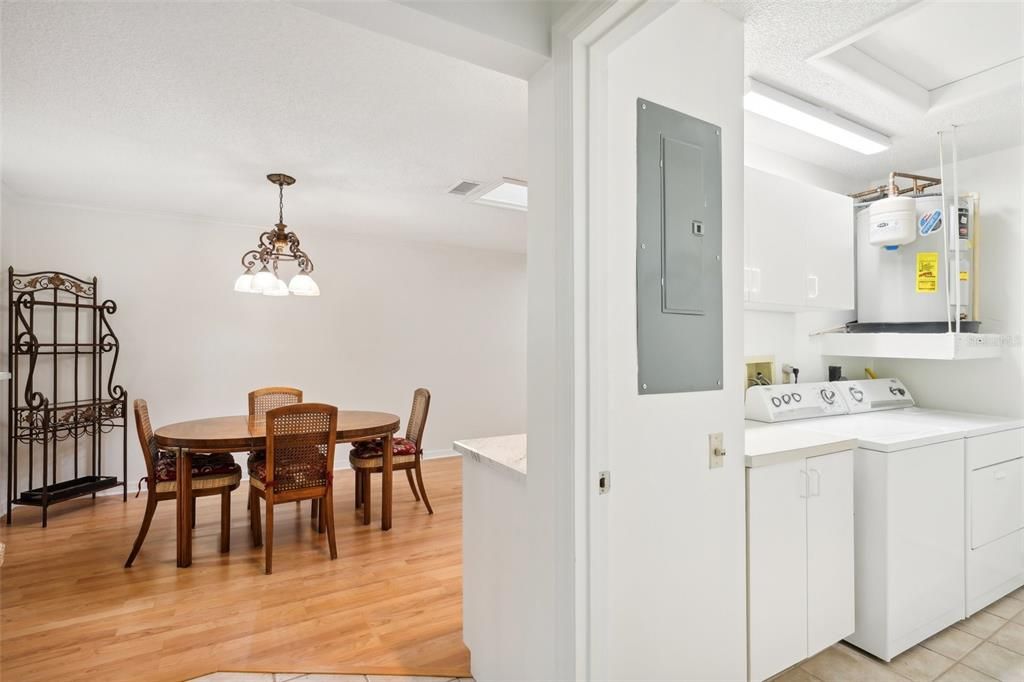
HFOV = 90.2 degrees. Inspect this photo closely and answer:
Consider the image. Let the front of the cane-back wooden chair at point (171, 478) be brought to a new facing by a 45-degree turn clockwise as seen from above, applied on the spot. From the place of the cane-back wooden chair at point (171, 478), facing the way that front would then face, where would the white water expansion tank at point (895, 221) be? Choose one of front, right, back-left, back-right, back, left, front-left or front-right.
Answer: front

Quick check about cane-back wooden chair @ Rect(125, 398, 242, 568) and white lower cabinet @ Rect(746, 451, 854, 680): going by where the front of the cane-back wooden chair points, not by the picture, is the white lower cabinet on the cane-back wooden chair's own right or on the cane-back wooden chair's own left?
on the cane-back wooden chair's own right

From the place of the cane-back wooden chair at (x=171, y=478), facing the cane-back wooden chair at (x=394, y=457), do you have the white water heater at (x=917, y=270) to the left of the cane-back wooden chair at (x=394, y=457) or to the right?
right

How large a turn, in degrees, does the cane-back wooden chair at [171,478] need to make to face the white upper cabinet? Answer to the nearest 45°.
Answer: approximately 45° to its right

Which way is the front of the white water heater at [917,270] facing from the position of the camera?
facing the viewer

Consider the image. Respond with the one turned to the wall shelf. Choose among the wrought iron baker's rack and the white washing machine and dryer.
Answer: the wrought iron baker's rack

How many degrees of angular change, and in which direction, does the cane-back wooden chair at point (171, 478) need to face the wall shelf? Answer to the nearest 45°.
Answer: approximately 45° to its right

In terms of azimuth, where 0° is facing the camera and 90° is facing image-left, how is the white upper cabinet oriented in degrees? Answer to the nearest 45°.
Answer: approximately 315°

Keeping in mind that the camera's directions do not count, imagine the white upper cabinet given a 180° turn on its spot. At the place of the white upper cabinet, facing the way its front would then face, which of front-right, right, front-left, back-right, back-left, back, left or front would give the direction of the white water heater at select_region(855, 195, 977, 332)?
right

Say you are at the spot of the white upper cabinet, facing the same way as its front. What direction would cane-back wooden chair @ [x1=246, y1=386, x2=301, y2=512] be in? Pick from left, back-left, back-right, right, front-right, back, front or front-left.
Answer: back-right

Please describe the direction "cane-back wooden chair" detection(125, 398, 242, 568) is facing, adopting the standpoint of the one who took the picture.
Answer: facing to the right of the viewer

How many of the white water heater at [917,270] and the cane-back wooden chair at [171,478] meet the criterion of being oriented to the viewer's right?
1

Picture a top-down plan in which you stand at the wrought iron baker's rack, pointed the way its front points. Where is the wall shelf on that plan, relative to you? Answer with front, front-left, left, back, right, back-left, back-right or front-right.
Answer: front

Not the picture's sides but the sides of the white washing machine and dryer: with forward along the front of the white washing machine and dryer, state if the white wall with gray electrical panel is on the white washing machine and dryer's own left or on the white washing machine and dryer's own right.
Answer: on the white washing machine and dryer's own right
